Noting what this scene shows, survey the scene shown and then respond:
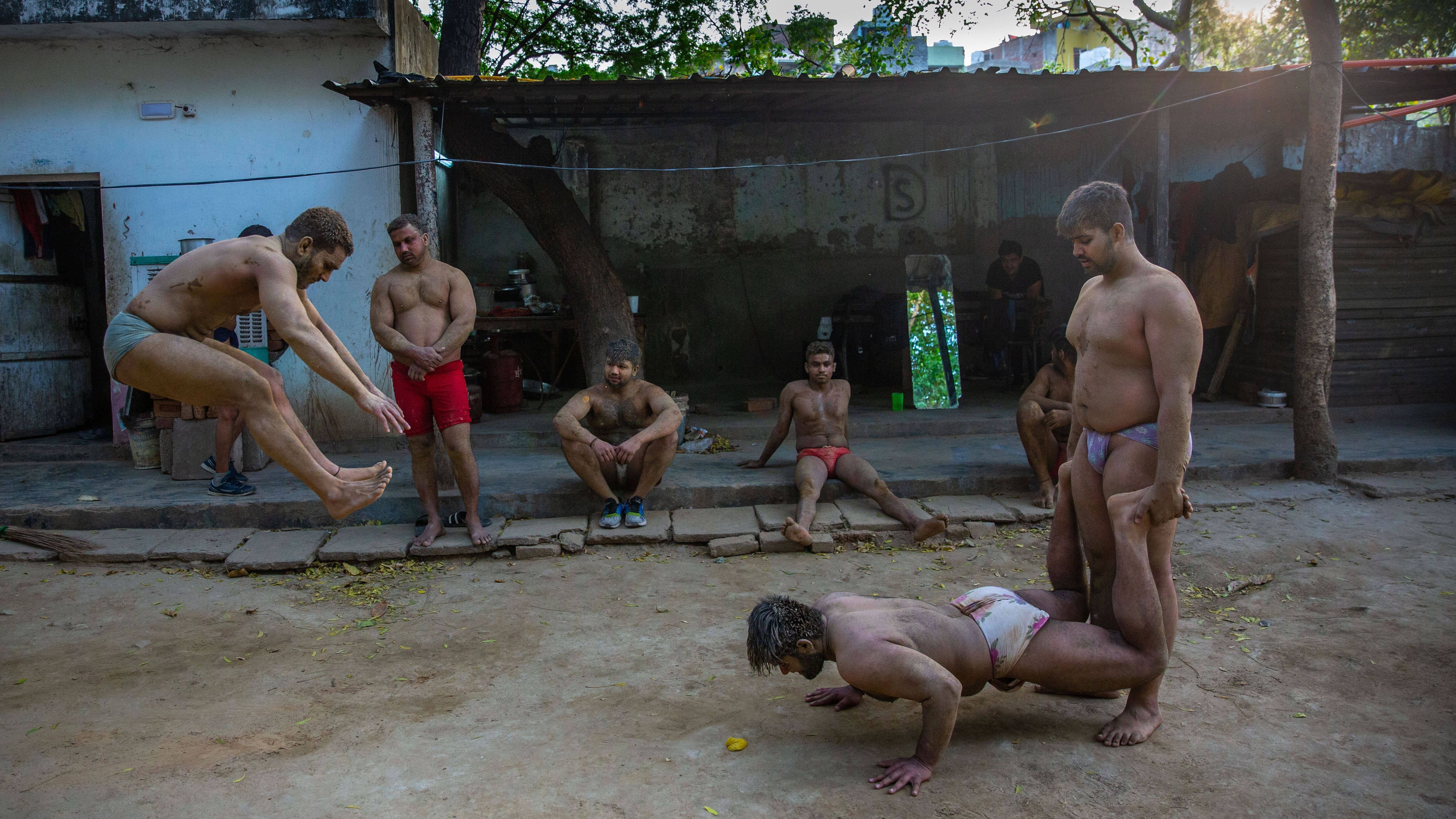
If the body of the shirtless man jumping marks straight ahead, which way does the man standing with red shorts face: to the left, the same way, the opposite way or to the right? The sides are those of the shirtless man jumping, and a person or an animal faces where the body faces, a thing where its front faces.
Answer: to the right

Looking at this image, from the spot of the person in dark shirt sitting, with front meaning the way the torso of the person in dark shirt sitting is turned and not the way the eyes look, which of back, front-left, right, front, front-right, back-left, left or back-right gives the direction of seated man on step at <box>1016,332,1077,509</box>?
front

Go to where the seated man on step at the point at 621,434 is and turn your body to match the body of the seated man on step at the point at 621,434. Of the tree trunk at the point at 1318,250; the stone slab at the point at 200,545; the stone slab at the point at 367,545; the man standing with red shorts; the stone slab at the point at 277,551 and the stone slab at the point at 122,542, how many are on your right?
5

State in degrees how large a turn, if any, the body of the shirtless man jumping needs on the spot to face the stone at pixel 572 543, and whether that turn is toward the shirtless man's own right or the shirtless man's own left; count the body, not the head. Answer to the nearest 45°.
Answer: approximately 45° to the shirtless man's own left

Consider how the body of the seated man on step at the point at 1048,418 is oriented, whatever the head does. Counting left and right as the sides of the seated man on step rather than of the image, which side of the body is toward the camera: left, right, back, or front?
front

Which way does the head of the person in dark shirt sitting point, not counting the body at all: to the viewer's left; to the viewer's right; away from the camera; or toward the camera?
toward the camera

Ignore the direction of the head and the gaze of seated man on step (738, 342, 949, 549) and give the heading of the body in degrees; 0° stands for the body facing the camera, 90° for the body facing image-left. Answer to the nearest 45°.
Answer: approximately 0°

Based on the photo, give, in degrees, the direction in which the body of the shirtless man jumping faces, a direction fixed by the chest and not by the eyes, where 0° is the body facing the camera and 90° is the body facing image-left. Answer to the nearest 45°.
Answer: approximately 270°

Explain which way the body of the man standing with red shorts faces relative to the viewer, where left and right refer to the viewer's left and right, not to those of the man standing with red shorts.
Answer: facing the viewer

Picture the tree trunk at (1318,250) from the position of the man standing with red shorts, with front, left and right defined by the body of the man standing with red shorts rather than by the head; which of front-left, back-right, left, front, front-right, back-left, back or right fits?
left

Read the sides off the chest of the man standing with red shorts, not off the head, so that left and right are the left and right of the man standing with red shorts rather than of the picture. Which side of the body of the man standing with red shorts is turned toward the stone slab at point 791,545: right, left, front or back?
left

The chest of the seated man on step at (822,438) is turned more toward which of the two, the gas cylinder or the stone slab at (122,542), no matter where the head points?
the stone slab

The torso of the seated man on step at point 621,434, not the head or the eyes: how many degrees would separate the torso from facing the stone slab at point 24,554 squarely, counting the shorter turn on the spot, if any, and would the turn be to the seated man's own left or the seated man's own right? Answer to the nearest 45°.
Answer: approximately 90° to the seated man's own right

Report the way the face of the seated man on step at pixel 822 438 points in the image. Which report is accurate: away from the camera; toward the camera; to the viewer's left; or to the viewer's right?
toward the camera
